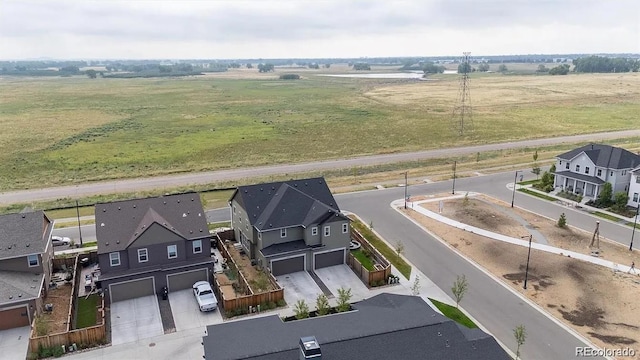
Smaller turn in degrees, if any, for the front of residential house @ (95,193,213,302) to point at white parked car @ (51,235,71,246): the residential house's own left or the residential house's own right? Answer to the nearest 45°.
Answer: approximately 135° to the residential house's own right

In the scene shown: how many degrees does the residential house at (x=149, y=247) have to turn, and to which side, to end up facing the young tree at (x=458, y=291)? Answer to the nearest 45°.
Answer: approximately 45° to its left

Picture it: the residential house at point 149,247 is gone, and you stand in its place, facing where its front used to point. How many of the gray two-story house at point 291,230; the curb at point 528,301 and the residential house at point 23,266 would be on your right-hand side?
1

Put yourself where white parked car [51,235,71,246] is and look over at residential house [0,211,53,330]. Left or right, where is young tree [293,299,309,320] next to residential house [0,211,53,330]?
left

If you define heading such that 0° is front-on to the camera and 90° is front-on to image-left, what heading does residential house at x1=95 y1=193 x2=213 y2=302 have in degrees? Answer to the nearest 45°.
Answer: approximately 0°

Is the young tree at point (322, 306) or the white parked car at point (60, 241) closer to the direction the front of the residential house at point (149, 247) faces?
the young tree

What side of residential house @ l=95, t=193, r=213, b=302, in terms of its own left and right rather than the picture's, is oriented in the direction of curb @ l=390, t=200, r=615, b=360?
left

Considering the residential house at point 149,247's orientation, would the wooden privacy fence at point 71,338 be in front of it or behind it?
in front

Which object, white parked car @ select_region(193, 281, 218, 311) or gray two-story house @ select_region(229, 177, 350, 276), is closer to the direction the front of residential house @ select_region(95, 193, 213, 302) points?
the white parked car

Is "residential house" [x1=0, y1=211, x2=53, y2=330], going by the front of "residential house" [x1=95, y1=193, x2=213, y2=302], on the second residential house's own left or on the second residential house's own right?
on the second residential house's own right
